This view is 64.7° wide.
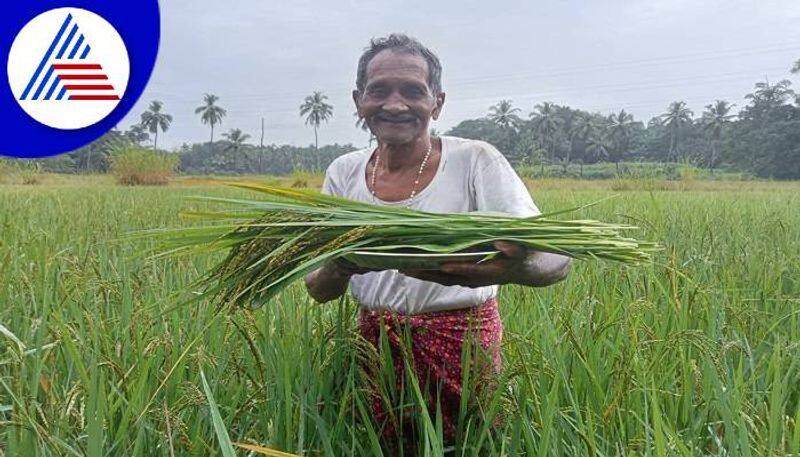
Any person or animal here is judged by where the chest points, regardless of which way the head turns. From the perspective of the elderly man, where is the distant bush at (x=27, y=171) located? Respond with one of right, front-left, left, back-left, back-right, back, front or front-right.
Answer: back-right

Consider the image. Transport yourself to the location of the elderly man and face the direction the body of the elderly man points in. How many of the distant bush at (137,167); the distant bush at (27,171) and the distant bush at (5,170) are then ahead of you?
0

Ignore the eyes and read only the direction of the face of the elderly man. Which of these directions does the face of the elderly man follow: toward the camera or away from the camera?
toward the camera

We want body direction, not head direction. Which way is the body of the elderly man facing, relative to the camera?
toward the camera

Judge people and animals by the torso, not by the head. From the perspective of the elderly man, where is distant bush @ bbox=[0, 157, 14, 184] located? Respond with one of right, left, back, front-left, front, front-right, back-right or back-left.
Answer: back-right

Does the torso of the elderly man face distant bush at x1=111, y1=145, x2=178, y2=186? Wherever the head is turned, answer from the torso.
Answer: no
